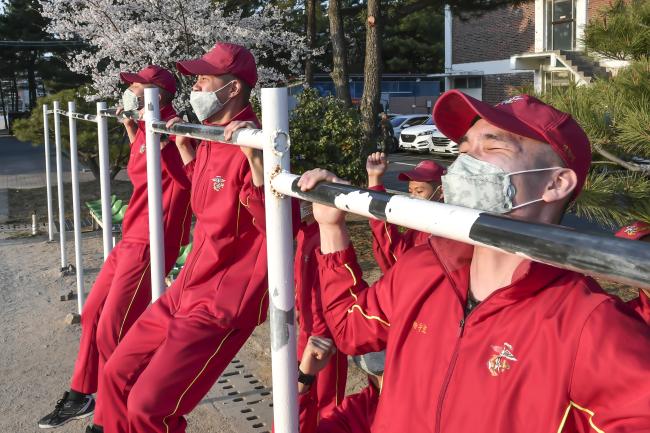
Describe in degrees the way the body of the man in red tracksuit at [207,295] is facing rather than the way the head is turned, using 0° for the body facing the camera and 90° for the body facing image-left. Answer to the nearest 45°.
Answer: approximately 45°

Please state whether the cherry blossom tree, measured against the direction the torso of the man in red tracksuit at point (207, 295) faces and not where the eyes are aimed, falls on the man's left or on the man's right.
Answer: on the man's right

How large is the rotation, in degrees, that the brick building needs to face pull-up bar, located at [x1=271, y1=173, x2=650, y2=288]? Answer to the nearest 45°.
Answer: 0° — it already faces it

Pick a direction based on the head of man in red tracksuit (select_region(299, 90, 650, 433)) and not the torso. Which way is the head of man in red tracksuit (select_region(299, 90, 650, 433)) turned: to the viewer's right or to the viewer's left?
to the viewer's left

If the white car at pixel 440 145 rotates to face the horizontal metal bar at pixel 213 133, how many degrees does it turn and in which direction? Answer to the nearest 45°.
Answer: approximately 45° to its left

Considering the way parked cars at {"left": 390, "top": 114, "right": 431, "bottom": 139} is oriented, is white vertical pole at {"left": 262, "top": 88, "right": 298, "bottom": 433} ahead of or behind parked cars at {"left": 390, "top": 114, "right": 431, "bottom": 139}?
ahead

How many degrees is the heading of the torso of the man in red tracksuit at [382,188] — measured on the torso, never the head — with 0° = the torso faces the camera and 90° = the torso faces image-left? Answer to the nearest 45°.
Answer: approximately 45°

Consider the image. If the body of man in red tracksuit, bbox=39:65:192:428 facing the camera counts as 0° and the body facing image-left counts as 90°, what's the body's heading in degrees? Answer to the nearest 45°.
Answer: approximately 45°

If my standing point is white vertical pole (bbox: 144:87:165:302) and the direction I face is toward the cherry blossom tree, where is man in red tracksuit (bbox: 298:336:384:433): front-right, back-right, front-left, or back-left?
back-right

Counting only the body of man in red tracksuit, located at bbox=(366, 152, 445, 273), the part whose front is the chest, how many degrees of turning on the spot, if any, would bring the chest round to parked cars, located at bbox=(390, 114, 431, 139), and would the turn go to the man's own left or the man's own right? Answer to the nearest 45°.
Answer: approximately 135° to the man's own right

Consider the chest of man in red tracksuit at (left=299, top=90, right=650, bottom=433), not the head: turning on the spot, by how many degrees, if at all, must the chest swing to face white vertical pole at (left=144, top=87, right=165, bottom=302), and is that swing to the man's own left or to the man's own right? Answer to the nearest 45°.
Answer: approximately 90° to the man's own right

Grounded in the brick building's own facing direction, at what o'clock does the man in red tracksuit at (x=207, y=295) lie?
The man in red tracksuit is roughly at 12 o'clock from the brick building.

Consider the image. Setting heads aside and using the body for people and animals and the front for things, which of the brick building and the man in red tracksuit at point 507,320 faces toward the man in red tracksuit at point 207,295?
the brick building

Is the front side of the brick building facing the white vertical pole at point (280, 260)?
yes

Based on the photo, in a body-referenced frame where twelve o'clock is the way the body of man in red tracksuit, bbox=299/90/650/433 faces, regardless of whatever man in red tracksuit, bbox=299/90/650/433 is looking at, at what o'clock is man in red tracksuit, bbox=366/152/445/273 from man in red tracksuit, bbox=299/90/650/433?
man in red tracksuit, bbox=366/152/445/273 is roughly at 4 o'clock from man in red tracksuit, bbox=299/90/650/433.

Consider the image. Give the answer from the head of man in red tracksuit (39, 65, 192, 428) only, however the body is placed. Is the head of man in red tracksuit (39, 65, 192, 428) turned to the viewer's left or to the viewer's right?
to the viewer's left
